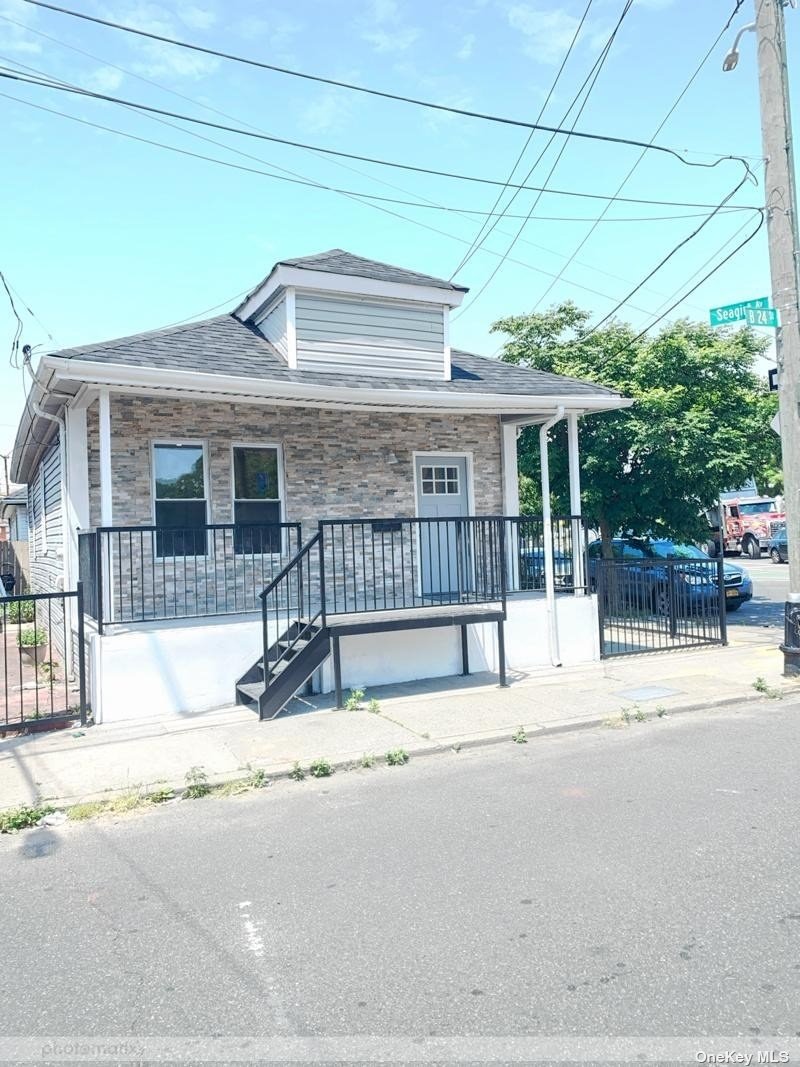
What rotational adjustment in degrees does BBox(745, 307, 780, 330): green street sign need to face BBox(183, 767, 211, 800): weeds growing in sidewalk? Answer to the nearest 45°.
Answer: approximately 45° to its right

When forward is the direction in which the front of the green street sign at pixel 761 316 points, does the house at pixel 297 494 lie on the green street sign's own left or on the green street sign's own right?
on the green street sign's own right

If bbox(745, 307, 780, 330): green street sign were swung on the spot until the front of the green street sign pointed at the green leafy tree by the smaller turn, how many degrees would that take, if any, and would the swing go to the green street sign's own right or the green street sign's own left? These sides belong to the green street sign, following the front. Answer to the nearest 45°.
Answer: approximately 180°

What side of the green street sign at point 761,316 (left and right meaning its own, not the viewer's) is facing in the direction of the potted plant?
right

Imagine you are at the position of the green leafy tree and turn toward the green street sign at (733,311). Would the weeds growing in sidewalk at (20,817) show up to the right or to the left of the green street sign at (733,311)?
right

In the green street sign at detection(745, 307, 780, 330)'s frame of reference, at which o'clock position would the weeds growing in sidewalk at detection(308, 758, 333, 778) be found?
The weeds growing in sidewalk is roughly at 1 o'clock from the green street sign.

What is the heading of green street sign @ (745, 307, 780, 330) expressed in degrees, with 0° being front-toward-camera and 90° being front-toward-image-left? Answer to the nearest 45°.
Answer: approximately 0°

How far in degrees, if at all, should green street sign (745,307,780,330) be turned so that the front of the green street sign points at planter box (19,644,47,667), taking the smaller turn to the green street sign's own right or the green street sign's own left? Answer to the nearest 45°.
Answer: approximately 90° to the green street sign's own right
